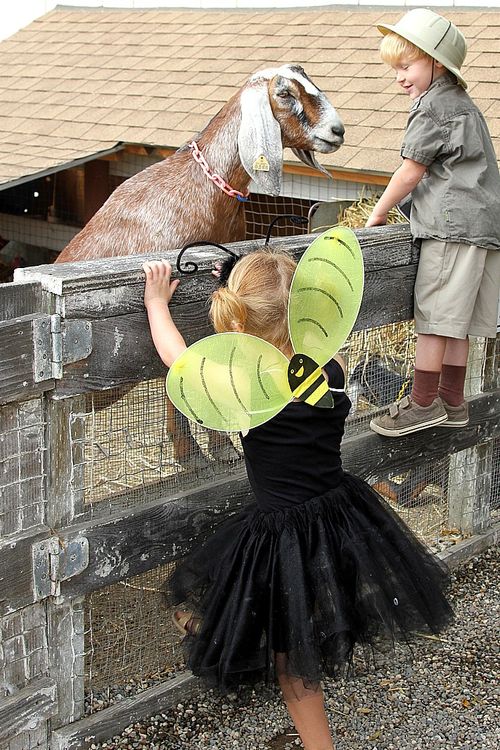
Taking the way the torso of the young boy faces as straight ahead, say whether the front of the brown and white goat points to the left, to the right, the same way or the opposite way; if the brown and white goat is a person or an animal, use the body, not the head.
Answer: the opposite way

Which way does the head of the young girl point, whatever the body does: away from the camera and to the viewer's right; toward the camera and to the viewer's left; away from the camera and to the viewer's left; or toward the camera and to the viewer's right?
away from the camera and to the viewer's left

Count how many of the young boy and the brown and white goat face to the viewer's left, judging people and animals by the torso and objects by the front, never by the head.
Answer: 1

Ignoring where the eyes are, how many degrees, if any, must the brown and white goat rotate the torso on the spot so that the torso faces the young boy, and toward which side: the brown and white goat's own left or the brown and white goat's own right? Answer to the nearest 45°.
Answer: approximately 45° to the brown and white goat's own right

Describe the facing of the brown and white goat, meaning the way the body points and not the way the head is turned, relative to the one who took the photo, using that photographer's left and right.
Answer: facing to the right of the viewer

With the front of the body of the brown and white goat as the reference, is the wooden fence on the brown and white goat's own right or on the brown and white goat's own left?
on the brown and white goat's own right

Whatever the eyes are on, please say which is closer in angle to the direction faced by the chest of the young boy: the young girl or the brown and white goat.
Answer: the brown and white goat

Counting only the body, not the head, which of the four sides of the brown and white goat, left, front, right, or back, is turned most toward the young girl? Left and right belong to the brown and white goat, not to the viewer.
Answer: right

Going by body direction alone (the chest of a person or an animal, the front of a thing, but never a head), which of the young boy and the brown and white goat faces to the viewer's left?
the young boy

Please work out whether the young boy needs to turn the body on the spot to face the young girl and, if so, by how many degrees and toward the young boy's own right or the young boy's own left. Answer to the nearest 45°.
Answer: approximately 90° to the young boy's own left

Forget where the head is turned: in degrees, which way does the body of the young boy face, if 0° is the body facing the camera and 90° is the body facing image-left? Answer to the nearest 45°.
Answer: approximately 90°
